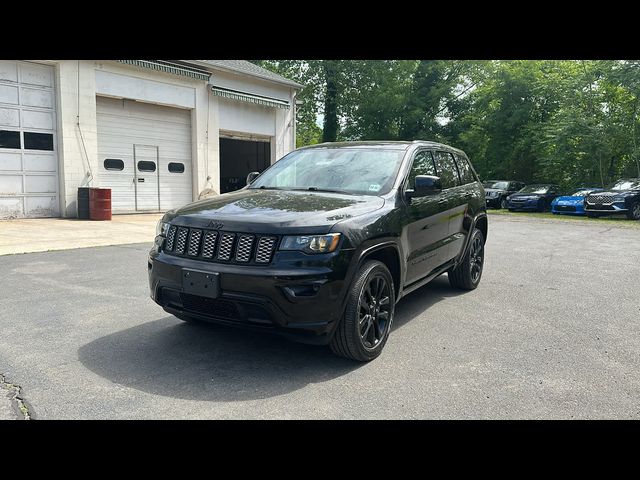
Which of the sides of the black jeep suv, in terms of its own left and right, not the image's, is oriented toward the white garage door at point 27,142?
right

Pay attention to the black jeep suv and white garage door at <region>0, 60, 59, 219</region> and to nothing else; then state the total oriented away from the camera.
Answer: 0

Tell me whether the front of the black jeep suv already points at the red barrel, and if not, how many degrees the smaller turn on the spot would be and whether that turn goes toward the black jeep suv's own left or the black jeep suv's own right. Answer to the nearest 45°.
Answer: approximately 90° to the black jeep suv's own right

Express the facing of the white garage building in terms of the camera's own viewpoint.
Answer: facing the viewer and to the right of the viewer

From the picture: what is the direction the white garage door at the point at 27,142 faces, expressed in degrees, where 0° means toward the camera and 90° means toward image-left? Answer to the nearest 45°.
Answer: approximately 315°

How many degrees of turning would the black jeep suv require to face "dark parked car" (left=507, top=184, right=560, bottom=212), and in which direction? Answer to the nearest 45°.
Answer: approximately 180°

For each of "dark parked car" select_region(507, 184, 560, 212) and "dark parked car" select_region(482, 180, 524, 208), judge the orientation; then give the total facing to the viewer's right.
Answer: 0

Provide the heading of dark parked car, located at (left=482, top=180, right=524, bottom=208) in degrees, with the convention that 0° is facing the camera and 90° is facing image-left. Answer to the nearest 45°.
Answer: approximately 45°

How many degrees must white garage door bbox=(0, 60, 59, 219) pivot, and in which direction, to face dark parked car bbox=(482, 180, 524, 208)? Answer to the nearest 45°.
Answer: approximately 45° to its left

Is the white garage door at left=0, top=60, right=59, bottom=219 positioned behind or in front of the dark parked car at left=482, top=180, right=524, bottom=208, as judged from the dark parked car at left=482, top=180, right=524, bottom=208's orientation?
in front

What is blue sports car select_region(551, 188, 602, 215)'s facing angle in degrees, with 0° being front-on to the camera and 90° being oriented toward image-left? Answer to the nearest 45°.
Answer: approximately 45°

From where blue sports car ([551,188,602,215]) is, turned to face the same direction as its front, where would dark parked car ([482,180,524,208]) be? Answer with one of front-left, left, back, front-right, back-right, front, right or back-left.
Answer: right

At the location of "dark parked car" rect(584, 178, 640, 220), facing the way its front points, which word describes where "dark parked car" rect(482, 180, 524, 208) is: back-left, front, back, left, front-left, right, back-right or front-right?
right

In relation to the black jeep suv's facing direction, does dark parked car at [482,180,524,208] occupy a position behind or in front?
behind
